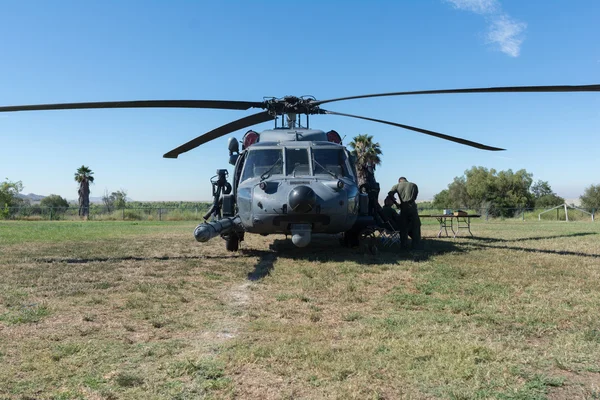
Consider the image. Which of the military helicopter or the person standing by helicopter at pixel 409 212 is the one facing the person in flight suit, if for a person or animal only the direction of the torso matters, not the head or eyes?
the person standing by helicopter

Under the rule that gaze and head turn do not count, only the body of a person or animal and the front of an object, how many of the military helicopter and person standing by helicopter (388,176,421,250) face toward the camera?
1

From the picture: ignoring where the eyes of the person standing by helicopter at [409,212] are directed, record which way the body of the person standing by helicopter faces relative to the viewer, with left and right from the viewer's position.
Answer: facing away from the viewer and to the left of the viewer

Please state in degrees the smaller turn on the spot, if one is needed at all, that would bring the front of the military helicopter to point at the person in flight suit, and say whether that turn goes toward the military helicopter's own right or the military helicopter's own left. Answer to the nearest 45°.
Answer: approximately 135° to the military helicopter's own left

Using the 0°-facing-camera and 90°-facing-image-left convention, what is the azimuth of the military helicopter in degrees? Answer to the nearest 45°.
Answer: approximately 0°

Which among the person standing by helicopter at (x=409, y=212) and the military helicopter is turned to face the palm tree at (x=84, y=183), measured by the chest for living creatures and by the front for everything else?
the person standing by helicopter

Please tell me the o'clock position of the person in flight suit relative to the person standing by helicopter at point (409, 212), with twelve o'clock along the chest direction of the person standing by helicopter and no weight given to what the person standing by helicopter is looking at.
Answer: The person in flight suit is roughly at 12 o'clock from the person standing by helicopter.

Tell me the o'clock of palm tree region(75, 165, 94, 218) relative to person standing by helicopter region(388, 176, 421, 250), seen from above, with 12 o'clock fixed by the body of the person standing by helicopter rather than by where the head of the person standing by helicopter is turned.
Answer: The palm tree is roughly at 12 o'clock from the person standing by helicopter.
